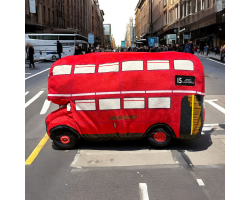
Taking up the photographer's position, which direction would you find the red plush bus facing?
facing to the left of the viewer
